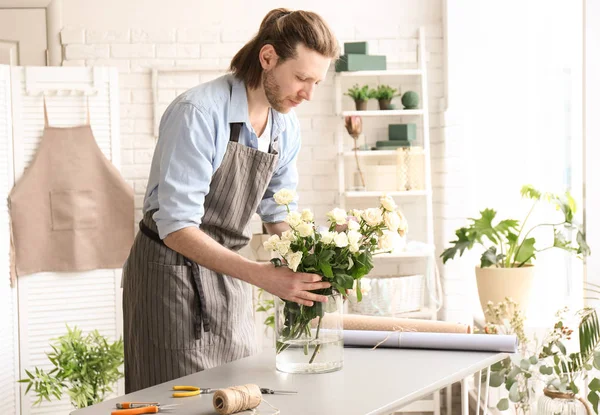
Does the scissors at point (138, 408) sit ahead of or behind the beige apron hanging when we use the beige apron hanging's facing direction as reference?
ahead

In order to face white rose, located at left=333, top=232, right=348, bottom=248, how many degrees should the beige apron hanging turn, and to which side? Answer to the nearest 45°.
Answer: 0° — it already faces it

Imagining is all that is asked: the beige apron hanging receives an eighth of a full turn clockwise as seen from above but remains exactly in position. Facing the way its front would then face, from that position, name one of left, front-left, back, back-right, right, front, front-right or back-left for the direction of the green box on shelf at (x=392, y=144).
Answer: back-left

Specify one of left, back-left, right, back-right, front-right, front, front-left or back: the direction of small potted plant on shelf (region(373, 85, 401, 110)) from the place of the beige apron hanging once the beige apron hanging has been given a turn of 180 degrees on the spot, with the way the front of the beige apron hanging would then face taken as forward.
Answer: right

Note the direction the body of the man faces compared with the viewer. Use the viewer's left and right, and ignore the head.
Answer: facing the viewer and to the right of the viewer

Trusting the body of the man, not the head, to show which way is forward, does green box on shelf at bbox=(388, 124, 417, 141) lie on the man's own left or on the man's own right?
on the man's own left

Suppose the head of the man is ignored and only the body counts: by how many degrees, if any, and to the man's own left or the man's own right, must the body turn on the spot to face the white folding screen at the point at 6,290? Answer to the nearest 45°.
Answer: approximately 180°

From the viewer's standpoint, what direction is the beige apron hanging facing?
toward the camera

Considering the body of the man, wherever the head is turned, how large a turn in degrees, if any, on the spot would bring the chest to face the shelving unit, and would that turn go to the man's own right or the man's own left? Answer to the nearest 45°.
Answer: approximately 90° to the man's own left

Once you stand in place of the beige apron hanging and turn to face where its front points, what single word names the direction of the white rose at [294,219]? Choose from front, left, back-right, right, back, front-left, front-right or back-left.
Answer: front

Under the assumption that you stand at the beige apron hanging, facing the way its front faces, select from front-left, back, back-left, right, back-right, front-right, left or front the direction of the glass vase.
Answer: front

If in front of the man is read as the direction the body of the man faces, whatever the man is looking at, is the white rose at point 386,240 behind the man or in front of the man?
in front

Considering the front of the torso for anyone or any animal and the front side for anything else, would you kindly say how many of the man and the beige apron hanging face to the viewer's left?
0

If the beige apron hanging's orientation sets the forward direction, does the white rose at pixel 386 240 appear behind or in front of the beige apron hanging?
in front

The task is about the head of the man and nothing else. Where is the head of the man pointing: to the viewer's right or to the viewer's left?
to the viewer's right
